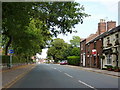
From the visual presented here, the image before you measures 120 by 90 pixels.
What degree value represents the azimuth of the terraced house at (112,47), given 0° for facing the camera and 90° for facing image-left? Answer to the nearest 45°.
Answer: approximately 45°

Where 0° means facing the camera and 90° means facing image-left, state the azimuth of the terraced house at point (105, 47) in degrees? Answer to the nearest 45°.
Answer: approximately 45°
